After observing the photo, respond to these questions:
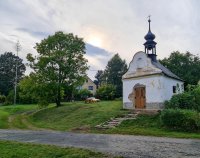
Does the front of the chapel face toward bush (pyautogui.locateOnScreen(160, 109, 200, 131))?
no

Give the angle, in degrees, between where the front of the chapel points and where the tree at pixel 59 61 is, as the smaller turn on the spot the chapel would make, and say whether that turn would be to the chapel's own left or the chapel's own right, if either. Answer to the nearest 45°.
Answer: approximately 90° to the chapel's own right

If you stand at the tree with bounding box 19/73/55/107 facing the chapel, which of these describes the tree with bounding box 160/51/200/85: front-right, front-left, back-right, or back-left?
front-left

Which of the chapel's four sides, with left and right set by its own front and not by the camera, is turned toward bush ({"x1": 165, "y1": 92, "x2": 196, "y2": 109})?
left

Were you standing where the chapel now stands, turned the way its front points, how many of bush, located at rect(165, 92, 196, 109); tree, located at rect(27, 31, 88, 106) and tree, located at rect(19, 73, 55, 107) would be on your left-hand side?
1

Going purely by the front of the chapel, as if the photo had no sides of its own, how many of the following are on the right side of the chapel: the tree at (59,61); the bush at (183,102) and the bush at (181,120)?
1

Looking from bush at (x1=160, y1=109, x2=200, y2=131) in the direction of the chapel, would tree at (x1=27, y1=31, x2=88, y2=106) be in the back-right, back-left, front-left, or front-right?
front-left

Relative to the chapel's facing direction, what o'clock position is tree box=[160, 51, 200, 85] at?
The tree is roughly at 5 o'clock from the chapel.

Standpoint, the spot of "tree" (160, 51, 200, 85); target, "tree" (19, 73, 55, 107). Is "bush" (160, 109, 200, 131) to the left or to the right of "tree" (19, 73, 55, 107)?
left

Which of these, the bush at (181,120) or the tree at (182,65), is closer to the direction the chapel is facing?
the bush

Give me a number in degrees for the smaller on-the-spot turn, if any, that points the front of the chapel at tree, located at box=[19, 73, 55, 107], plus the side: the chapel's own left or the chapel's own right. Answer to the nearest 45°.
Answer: approximately 90° to the chapel's own right

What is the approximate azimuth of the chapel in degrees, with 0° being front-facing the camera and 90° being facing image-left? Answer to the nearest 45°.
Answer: approximately 45°
